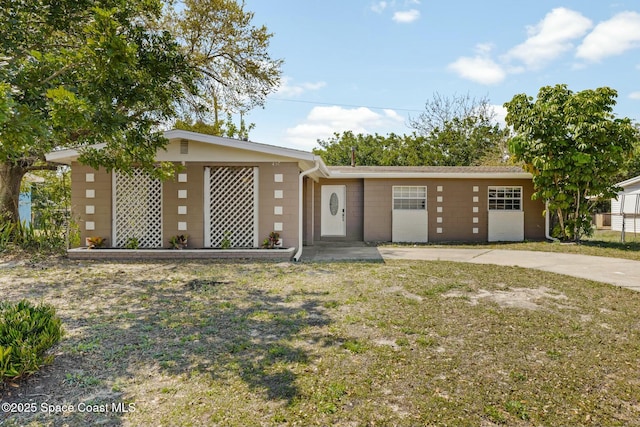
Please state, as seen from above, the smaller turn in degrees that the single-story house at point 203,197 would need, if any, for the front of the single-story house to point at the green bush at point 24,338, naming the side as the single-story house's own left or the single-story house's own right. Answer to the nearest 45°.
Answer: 0° — it already faces it

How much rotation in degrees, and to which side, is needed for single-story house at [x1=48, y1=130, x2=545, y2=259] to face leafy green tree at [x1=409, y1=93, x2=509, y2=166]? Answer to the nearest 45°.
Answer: approximately 135° to its left

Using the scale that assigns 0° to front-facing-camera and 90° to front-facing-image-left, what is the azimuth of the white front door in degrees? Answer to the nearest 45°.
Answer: approximately 0°

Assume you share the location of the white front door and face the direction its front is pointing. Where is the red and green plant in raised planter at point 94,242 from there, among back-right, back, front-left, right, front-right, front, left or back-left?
front-right

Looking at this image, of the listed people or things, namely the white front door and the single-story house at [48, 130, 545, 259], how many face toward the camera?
2

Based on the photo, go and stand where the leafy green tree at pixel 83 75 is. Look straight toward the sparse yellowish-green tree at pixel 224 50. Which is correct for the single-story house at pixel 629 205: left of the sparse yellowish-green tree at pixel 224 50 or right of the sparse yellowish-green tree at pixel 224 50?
right

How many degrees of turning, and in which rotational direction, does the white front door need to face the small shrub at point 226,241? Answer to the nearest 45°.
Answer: approximately 45° to its right

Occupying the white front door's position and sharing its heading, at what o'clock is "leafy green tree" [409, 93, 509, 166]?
The leafy green tree is roughly at 7 o'clock from the white front door.

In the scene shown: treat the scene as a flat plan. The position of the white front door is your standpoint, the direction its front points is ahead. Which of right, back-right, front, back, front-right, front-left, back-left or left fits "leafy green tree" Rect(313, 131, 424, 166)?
back

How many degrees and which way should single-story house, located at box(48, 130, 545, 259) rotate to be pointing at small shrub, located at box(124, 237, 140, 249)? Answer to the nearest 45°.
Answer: approximately 90° to its right

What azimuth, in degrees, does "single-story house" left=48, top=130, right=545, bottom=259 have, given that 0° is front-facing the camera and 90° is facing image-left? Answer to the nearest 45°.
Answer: approximately 0°
